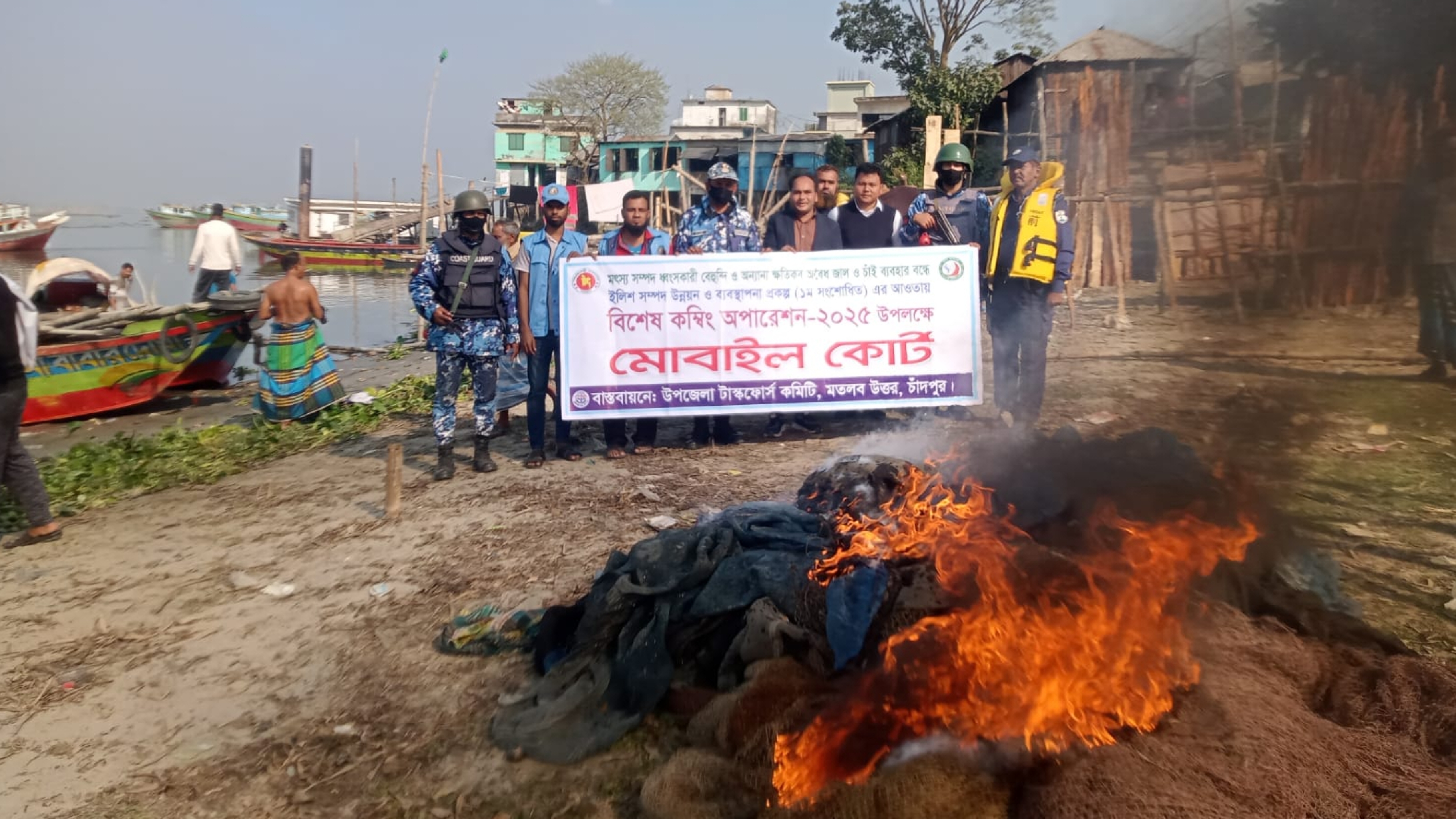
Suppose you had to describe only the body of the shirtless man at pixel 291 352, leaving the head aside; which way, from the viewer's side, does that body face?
away from the camera

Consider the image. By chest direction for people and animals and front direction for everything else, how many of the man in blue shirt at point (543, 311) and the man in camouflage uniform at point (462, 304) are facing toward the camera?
2

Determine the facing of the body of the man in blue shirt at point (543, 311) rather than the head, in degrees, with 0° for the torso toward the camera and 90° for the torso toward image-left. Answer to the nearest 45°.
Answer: approximately 0°

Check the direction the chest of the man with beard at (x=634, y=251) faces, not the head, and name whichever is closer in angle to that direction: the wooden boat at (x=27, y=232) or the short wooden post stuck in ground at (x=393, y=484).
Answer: the short wooden post stuck in ground

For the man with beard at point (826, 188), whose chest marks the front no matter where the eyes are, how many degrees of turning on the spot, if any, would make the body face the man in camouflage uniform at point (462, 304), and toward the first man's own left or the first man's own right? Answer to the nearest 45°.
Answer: approximately 45° to the first man's own right

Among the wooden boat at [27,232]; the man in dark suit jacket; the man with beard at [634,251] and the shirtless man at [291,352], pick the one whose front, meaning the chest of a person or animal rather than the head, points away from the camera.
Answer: the shirtless man

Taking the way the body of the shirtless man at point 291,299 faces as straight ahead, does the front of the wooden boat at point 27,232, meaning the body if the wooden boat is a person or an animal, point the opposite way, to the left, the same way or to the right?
to the right

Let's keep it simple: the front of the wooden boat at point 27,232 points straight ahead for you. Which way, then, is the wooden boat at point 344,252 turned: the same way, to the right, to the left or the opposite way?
the opposite way

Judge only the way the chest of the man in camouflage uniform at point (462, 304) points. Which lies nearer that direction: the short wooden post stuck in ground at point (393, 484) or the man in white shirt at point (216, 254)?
the short wooden post stuck in ground
